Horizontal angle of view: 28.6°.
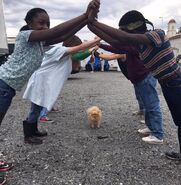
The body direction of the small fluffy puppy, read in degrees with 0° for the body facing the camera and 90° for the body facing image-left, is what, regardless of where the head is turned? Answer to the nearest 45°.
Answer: approximately 0°
